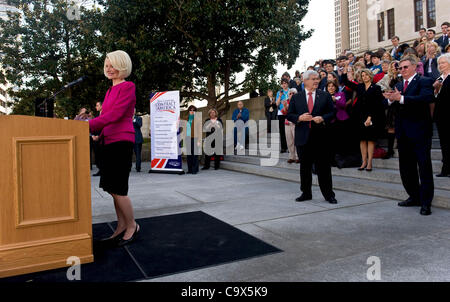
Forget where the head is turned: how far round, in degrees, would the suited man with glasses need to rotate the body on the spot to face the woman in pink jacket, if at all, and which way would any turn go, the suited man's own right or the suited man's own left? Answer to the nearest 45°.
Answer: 0° — they already face them

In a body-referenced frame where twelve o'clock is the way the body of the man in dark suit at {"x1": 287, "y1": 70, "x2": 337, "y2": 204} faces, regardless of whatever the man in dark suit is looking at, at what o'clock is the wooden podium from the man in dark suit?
The wooden podium is roughly at 1 o'clock from the man in dark suit.

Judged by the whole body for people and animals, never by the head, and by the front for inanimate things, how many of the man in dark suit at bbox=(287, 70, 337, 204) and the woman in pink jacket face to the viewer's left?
1

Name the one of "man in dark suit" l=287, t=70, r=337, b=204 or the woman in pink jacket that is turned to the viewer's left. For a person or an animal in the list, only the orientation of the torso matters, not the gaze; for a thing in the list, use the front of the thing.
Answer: the woman in pink jacket

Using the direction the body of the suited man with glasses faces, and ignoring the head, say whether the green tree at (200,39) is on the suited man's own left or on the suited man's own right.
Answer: on the suited man's own right

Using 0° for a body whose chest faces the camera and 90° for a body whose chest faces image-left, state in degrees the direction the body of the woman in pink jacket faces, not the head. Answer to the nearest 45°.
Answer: approximately 90°

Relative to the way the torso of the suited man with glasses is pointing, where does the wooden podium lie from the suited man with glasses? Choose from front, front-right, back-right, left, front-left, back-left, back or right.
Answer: front

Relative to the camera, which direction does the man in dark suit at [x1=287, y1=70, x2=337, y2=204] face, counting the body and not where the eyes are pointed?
toward the camera

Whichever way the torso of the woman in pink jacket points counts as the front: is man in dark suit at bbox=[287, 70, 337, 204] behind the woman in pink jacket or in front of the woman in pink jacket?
behind

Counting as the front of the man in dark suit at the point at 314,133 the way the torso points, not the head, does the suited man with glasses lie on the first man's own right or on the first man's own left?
on the first man's own left

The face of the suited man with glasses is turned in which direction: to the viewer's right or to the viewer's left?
to the viewer's left
